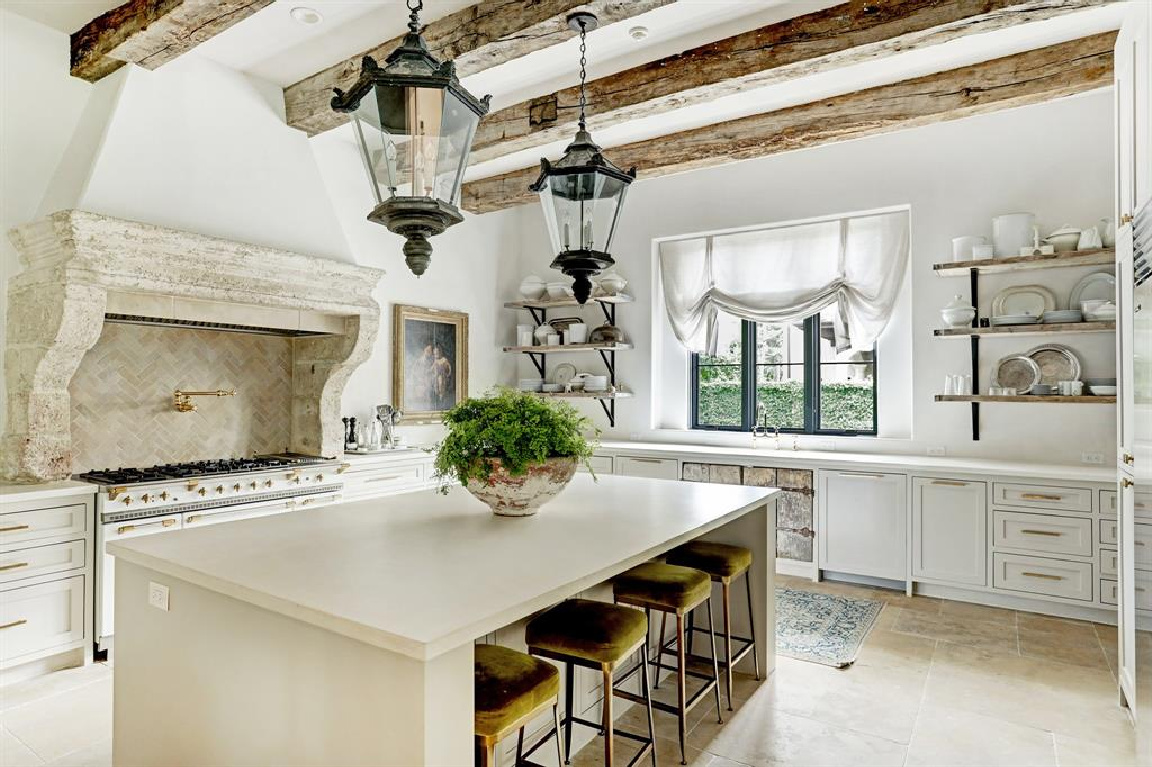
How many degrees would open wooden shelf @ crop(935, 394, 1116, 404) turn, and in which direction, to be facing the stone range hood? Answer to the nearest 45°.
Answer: approximately 45° to its right

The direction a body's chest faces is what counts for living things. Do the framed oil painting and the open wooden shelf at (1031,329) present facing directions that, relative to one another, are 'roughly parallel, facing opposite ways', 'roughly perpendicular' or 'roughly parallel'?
roughly perpendicular

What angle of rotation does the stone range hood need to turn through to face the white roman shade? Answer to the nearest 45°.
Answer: approximately 45° to its left

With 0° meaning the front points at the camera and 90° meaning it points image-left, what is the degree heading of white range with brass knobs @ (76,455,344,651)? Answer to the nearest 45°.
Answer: approximately 315°

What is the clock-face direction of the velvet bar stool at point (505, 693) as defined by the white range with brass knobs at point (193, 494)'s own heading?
The velvet bar stool is roughly at 1 o'clock from the white range with brass knobs.

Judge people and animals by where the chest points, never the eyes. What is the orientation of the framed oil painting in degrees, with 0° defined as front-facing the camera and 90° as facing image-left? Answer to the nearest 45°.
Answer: approximately 315°

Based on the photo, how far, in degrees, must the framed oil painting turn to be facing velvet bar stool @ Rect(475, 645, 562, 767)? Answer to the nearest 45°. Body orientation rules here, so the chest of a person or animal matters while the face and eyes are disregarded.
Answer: approximately 45° to its right

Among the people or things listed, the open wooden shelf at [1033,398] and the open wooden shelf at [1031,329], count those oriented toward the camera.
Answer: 2

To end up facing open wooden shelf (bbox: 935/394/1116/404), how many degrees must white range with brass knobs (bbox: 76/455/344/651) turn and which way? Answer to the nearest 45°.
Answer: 0° — it already faces it

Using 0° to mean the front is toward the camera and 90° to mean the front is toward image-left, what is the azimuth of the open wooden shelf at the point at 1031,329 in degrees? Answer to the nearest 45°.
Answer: approximately 0°

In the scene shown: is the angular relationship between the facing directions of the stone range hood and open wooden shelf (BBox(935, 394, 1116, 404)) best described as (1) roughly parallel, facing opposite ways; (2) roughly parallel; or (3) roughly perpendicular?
roughly perpendicular
